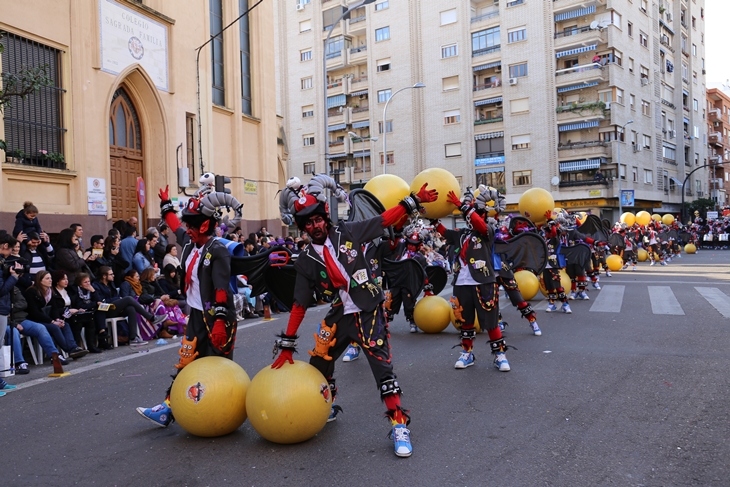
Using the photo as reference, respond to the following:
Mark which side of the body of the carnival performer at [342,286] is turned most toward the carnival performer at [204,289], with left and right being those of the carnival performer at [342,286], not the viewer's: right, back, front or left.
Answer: right

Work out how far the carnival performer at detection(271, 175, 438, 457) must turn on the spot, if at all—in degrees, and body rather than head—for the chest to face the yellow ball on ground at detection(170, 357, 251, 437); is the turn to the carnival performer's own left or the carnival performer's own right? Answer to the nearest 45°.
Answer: approximately 90° to the carnival performer's own right

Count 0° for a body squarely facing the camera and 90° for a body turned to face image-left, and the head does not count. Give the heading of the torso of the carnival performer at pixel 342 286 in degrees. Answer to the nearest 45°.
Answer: approximately 0°

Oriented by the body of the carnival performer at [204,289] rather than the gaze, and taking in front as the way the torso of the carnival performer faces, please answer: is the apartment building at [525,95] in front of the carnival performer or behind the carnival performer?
behind

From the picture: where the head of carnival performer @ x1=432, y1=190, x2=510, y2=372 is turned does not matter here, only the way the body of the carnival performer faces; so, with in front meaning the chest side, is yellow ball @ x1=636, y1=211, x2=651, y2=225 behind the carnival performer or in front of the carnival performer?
behind

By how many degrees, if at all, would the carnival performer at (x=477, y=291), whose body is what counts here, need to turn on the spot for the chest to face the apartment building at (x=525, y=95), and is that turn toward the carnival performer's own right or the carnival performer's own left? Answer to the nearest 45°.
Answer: approximately 135° to the carnival performer's own right
